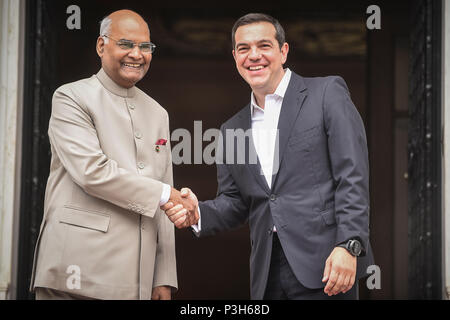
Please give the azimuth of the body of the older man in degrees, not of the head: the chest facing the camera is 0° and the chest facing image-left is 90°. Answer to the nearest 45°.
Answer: approximately 315°

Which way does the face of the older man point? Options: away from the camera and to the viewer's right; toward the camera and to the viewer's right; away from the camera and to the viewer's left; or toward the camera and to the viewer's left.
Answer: toward the camera and to the viewer's right
